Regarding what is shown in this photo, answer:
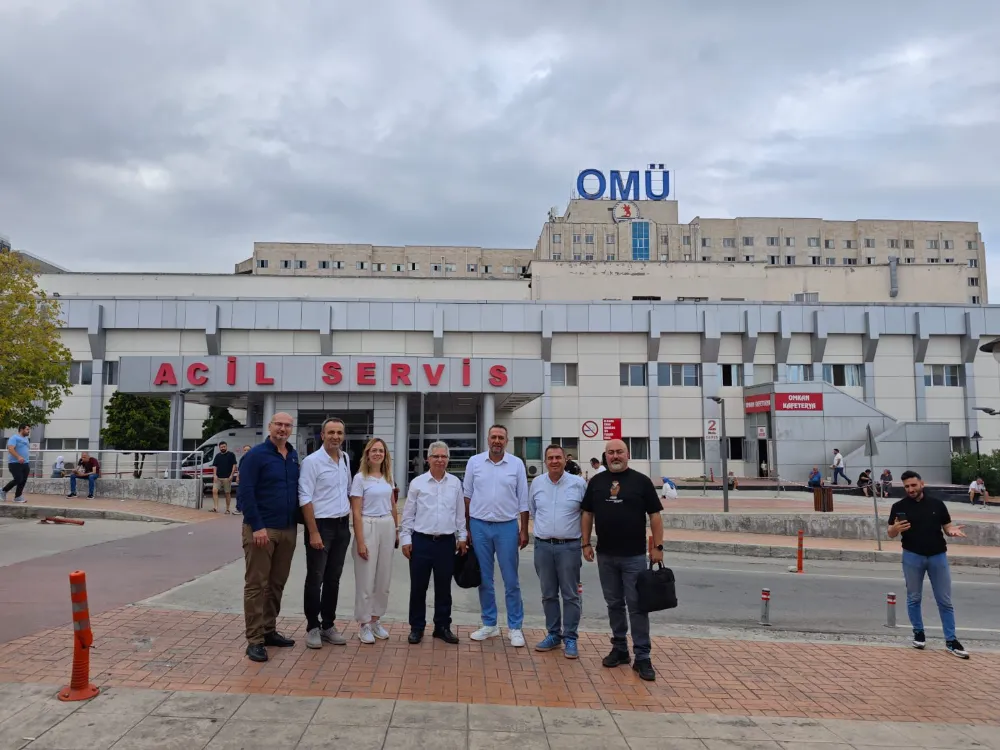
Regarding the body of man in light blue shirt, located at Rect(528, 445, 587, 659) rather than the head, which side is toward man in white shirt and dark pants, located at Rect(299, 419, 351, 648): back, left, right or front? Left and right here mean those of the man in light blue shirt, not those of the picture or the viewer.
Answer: right

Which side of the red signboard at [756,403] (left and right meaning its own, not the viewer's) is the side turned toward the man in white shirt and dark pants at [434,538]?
front

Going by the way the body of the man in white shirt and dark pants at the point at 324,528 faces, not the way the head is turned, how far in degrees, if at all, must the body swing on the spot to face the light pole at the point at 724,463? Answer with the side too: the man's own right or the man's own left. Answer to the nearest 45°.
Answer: approximately 90° to the man's own left

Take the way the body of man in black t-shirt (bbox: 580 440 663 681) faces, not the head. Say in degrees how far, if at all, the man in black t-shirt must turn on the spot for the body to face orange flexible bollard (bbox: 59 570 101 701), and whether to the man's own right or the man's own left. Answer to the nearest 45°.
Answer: approximately 45° to the man's own right

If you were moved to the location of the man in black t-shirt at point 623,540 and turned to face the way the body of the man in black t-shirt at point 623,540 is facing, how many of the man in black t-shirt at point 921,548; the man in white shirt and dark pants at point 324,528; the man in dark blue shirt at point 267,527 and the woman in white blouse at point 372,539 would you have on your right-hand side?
3

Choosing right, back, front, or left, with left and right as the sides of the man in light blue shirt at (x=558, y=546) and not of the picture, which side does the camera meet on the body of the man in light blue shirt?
front

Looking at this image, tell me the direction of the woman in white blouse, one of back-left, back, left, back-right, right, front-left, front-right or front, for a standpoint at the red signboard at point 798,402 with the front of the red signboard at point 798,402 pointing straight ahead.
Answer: front

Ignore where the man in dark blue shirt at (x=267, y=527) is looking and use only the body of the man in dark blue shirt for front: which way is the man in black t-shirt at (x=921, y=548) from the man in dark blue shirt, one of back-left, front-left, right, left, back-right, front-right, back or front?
front-left

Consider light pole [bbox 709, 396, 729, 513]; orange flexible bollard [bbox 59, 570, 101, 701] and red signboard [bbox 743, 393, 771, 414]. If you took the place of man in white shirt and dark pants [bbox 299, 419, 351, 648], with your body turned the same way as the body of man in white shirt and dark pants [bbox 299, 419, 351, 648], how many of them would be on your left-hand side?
2

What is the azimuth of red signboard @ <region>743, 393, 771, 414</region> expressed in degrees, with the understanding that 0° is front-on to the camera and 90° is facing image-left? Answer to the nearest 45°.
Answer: approximately 0°

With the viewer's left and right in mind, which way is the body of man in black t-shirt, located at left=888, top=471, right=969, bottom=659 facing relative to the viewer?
facing the viewer

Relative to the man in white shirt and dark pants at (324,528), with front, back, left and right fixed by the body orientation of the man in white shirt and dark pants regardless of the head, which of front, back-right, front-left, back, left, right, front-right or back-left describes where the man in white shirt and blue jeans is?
front-left
